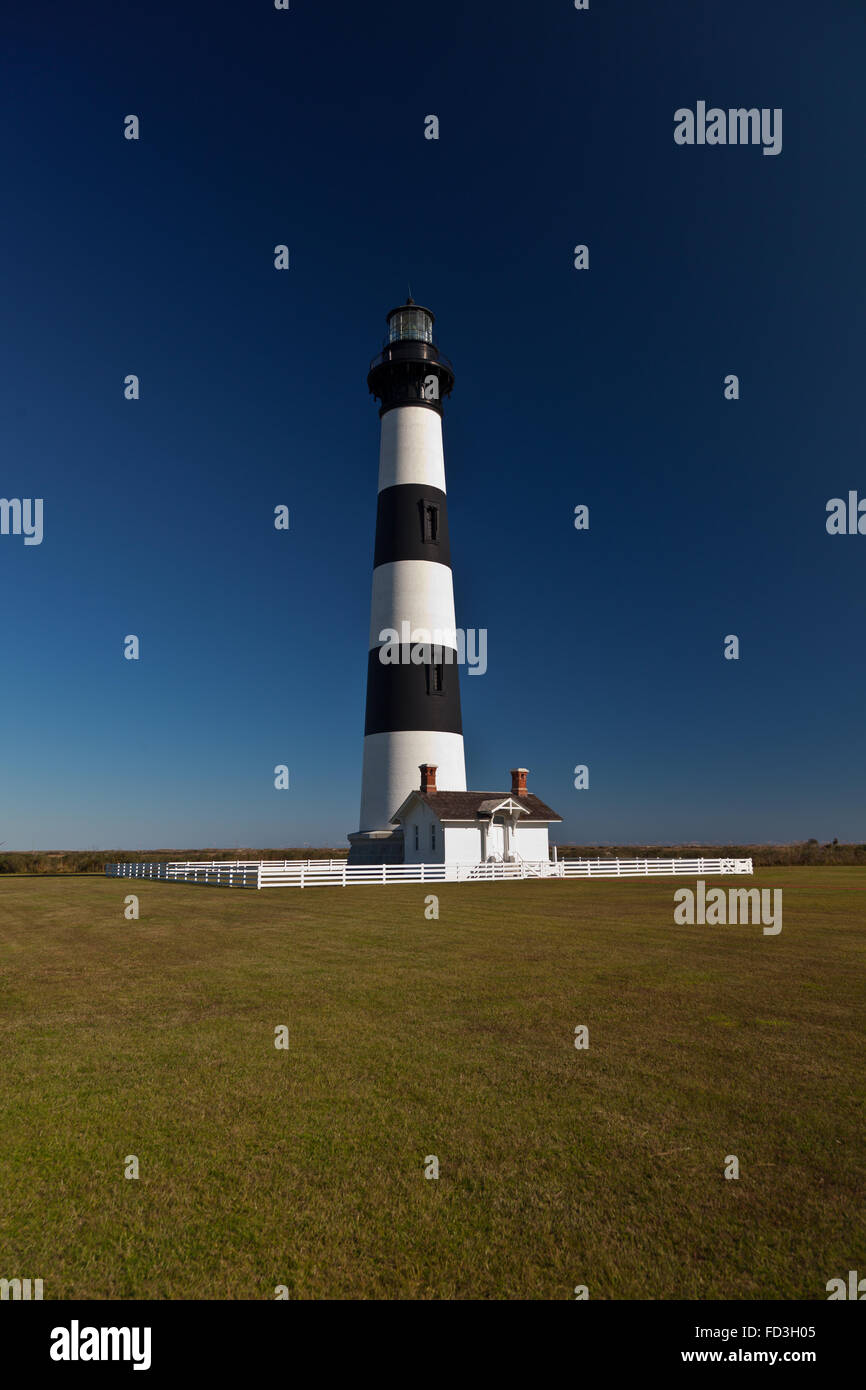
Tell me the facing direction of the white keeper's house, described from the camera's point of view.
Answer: facing the viewer and to the right of the viewer
